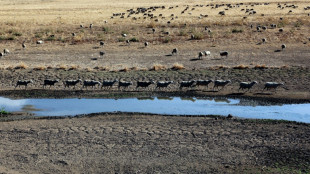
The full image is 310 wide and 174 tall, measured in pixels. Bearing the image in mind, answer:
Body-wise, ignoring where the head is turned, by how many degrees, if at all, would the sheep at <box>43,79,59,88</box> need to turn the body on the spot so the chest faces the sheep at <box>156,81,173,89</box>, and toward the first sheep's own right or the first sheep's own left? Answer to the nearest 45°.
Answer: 0° — it already faces it

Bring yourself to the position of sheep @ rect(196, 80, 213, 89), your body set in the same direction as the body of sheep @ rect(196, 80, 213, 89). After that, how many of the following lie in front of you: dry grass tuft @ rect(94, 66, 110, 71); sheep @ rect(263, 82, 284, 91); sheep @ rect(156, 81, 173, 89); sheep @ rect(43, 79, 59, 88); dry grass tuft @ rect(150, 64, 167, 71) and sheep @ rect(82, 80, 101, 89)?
1

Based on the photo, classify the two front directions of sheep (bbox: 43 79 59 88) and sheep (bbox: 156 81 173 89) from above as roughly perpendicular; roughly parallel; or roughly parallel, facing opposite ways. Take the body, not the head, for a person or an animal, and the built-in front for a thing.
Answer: roughly parallel

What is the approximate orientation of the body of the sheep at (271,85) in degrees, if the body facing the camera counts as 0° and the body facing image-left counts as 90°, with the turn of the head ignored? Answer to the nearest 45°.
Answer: approximately 270°

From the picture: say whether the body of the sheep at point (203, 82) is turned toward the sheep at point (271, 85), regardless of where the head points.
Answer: yes

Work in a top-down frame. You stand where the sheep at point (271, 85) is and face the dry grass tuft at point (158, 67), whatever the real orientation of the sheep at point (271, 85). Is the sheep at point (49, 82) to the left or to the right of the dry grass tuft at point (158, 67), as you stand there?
left

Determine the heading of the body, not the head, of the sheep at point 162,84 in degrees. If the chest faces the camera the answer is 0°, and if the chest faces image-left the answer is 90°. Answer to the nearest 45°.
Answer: approximately 270°

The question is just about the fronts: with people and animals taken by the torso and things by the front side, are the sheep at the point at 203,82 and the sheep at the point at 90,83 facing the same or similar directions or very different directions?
same or similar directions

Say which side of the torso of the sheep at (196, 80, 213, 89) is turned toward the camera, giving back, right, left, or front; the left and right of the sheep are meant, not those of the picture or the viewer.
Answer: right

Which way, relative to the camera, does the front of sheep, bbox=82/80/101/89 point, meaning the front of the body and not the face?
to the viewer's right

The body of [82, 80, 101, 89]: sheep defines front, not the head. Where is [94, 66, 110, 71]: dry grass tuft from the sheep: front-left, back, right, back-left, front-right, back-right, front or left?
left
